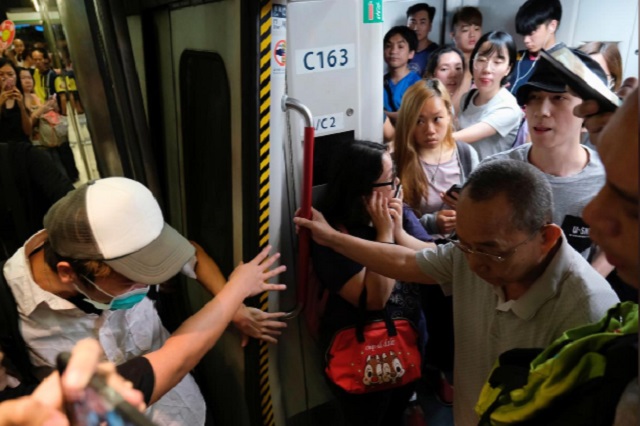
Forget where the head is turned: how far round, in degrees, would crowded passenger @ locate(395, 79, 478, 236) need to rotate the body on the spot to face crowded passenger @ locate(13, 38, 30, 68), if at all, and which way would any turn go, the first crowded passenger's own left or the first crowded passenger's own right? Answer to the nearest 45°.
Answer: approximately 90° to the first crowded passenger's own right

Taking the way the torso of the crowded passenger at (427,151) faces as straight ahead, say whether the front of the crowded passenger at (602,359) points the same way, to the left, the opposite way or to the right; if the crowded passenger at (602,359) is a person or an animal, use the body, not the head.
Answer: to the right

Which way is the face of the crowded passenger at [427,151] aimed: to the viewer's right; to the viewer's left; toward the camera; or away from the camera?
toward the camera

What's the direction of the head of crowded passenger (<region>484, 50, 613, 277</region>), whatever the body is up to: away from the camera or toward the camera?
toward the camera

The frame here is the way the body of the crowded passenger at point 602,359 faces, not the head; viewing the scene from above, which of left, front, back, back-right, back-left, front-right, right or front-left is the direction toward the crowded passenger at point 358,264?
front-right

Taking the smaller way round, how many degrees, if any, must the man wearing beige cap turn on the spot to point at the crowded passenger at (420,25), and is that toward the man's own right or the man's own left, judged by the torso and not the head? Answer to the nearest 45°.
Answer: approximately 90° to the man's own left

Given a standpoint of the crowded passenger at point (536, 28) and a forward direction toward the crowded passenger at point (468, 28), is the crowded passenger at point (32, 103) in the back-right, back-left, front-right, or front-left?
front-left

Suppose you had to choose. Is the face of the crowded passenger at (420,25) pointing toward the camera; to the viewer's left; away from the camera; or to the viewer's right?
toward the camera

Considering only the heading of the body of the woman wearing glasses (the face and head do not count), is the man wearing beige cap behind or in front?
in front
